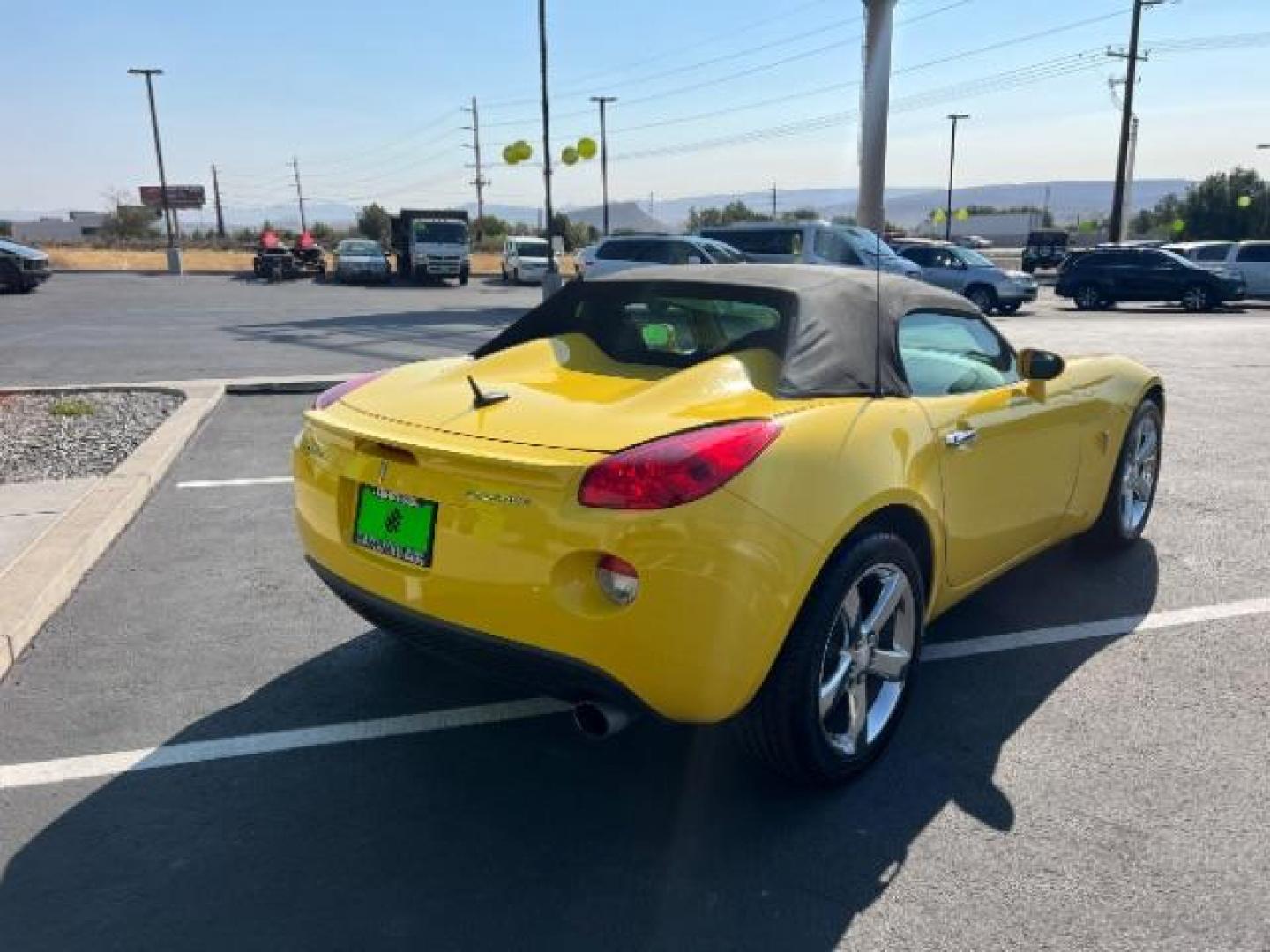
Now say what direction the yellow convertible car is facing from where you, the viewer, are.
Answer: facing away from the viewer and to the right of the viewer

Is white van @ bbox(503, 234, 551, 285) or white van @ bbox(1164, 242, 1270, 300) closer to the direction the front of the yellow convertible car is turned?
the white van @ bbox(1164, 242, 1270, 300)

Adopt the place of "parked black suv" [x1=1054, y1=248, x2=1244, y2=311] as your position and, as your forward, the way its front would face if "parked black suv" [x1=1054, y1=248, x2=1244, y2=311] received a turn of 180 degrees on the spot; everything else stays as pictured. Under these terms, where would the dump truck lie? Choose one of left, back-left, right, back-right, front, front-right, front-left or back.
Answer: front

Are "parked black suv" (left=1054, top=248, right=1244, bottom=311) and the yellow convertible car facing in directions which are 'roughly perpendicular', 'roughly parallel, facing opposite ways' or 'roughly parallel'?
roughly perpendicular

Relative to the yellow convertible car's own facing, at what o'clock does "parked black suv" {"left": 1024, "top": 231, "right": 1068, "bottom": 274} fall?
The parked black suv is roughly at 11 o'clock from the yellow convertible car.

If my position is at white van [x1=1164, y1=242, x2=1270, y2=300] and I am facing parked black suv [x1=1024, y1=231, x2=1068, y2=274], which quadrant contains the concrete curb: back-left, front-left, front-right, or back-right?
back-left

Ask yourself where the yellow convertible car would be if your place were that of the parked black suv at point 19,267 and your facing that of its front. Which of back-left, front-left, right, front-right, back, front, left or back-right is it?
front-right

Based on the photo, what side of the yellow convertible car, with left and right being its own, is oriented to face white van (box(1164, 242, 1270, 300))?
front

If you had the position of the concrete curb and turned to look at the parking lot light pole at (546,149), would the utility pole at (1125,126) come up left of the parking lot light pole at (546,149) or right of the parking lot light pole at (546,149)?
right

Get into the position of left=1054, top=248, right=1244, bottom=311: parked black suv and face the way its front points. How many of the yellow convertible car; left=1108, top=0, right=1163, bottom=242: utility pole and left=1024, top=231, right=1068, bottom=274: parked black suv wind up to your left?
2

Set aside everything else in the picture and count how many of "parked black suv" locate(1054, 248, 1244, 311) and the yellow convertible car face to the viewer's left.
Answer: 0

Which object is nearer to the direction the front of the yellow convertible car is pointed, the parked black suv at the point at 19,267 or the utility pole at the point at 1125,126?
the utility pole

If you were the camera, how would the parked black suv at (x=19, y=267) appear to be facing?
facing the viewer and to the right of the viewer

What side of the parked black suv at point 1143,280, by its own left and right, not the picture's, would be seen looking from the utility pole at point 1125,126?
left

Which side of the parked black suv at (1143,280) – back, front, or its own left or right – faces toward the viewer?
right

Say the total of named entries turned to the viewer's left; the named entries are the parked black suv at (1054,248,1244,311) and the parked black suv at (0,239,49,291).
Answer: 0

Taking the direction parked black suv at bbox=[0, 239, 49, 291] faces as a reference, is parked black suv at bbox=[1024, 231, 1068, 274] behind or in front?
in front
